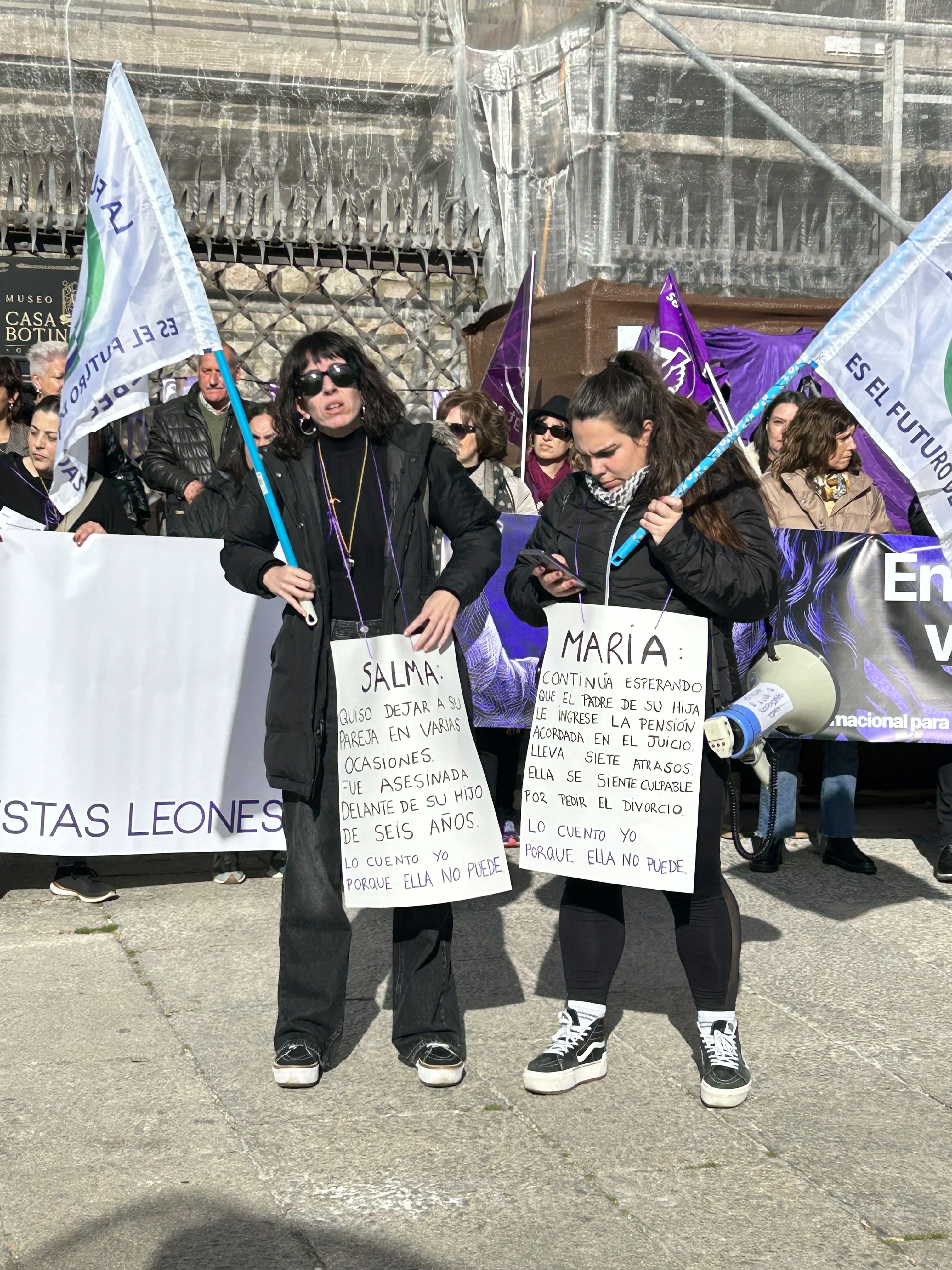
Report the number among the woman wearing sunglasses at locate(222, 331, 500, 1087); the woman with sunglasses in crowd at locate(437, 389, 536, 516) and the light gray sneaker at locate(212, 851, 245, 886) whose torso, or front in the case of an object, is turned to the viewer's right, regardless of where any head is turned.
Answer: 0

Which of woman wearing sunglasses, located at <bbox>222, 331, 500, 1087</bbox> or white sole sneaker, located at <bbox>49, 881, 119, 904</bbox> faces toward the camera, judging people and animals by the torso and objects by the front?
the woman wearing sunglasses

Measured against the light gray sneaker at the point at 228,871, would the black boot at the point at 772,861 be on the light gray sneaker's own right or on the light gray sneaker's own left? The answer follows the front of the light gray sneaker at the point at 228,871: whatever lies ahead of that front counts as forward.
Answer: on the light gray sneaker's own left

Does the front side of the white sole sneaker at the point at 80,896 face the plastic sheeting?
no

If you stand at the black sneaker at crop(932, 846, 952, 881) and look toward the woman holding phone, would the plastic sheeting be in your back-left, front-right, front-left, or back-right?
back-right

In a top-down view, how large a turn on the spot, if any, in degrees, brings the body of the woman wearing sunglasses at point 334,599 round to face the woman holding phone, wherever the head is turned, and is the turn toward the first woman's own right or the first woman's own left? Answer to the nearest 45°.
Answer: approximately 90° to the first woman's own left

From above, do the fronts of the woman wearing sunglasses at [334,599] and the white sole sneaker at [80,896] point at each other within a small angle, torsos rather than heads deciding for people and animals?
no

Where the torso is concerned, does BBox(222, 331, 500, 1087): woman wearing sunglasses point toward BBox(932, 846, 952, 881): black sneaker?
no

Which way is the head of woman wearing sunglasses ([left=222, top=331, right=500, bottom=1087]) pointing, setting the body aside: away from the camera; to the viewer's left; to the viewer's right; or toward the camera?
toward the camera

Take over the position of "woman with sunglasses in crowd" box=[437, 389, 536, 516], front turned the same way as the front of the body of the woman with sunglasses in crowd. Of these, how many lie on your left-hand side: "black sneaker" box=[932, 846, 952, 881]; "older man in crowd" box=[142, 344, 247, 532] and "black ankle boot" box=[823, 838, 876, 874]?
2

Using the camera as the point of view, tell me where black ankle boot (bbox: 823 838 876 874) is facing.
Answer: facing the viewer and to the right of the viewer

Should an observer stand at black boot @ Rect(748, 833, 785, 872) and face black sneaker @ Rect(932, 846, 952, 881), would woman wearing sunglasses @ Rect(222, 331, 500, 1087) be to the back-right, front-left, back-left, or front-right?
back-right

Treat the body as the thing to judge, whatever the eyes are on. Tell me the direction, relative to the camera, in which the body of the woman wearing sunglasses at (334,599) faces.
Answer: toward the camera

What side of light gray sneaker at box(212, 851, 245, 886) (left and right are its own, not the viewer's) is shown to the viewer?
front

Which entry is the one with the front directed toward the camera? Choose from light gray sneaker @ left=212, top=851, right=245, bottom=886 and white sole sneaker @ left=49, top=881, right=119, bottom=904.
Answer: the light gray sneaker
